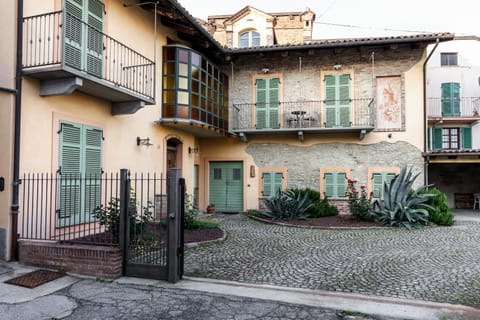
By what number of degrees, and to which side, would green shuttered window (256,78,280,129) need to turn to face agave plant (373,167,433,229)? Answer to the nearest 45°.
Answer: approximately 45° to its left

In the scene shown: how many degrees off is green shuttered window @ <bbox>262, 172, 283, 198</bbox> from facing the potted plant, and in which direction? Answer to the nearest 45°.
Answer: approximately 90° to its right

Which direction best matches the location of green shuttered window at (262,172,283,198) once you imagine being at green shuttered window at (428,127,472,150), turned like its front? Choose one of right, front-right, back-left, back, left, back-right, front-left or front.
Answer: front-right

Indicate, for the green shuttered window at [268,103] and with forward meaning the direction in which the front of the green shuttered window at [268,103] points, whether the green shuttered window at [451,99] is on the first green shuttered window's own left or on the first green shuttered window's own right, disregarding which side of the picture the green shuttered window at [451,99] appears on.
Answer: on the first green shuttered window's own left

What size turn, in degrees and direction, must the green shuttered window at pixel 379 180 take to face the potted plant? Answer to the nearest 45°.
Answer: approximately 90° to its right
